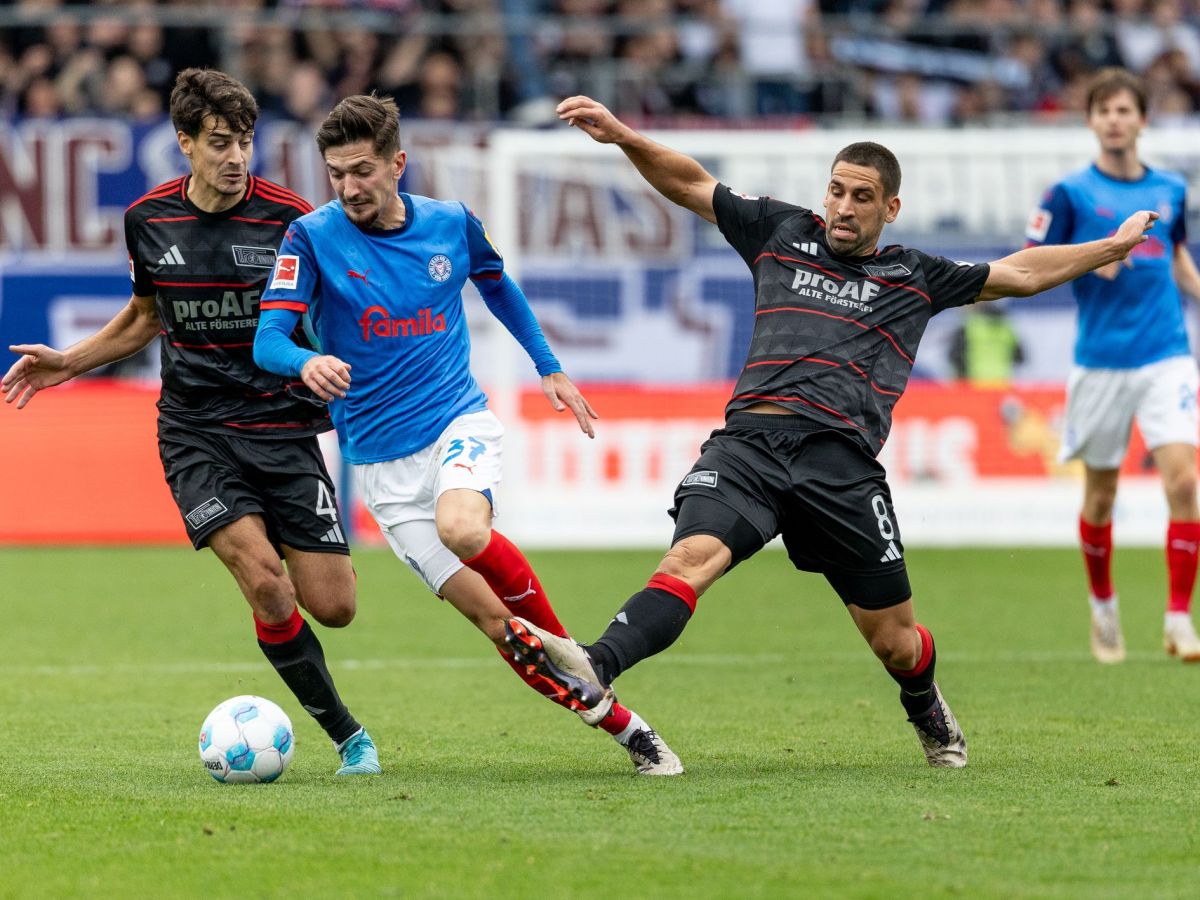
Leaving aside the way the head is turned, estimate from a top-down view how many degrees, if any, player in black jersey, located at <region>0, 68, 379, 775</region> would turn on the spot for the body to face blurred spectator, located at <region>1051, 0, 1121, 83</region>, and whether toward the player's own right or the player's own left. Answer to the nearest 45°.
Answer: approximately 135° to the player's own left

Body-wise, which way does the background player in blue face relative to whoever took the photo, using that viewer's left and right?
facing the viewer

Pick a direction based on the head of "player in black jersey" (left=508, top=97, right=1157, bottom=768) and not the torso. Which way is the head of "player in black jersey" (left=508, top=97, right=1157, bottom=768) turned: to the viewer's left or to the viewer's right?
to the viewer's left

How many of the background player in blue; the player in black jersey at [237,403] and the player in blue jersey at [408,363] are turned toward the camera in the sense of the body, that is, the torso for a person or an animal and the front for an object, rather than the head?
3

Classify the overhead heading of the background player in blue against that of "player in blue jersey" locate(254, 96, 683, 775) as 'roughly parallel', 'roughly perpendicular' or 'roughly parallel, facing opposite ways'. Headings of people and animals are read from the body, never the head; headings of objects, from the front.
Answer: roughly parallel

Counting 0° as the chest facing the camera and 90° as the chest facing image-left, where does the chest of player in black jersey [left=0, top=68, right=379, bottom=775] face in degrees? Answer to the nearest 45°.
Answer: approximately 0°

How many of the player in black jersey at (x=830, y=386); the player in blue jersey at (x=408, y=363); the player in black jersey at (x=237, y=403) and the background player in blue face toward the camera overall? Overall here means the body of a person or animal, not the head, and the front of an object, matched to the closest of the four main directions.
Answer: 4

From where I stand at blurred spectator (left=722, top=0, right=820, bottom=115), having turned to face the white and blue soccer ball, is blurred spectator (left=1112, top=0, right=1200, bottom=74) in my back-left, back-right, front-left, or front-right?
back-left

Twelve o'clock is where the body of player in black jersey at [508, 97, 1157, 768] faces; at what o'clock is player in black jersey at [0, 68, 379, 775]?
player in black jersey at [0, 68, 379, 775] is roughly at 3 o'clock from player in black jersey at [508, 97, 1157, 768].

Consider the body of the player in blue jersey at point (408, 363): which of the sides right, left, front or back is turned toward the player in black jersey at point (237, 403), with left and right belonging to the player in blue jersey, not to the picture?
right

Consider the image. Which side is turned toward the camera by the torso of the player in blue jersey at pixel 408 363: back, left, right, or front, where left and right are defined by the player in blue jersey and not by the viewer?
front

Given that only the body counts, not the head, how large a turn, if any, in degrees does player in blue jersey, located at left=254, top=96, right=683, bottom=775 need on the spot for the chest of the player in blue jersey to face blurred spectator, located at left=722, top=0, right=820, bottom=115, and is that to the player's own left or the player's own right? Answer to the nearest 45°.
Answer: approximately 180°

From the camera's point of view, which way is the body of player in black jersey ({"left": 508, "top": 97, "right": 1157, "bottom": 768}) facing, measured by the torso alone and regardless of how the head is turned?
toward the camera

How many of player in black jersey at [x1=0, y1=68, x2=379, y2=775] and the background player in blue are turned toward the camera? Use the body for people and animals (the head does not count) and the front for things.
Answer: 2

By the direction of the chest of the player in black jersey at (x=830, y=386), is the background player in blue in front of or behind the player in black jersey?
behind
